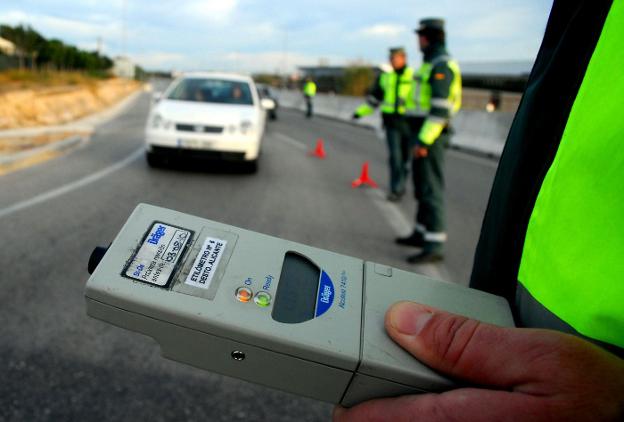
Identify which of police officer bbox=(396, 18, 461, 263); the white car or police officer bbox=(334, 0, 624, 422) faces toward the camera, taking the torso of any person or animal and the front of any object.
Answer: the white car

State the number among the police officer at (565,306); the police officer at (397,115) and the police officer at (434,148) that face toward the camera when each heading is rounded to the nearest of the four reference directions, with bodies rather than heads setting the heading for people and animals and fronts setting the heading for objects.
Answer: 1

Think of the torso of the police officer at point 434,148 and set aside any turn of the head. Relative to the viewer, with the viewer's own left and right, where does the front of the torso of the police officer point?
facing to the left of the viewer

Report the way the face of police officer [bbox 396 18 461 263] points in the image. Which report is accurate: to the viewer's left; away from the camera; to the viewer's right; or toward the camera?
to the viewer's left

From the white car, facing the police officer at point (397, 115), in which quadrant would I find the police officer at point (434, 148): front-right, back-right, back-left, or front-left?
front-right

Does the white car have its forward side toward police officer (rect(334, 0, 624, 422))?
yes

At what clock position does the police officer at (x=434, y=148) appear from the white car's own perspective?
The police officer is roughly at 11 o'clock from the white car.

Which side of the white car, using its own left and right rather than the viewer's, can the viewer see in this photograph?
front
